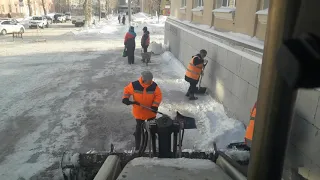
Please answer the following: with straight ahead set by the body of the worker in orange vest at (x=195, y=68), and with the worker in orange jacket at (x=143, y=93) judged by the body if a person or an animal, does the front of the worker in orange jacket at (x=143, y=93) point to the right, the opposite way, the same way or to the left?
to the right

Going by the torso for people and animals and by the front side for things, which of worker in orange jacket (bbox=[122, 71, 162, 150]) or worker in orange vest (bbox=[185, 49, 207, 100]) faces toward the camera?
worker in orange jacket (bbox=[122, 71, 162, 150])

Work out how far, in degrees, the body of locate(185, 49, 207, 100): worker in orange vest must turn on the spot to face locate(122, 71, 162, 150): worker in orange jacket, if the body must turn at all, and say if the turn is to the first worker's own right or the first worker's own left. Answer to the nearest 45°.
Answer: approximately 90° to the first worker's own right

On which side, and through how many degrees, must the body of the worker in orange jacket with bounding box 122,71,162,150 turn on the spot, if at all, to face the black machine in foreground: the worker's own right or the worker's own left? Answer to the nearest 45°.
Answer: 0° — they already face it

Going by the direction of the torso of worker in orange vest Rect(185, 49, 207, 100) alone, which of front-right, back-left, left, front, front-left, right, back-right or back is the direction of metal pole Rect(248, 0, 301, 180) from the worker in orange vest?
right

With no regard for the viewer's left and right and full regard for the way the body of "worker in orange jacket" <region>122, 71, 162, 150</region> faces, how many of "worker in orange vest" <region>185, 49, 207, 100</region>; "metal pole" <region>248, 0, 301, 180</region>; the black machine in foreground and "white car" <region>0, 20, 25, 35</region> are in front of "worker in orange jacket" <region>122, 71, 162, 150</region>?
2

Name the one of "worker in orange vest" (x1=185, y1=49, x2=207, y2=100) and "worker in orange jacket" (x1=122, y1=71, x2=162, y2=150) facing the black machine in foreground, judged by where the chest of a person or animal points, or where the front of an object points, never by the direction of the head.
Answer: "worker in orange jacket" (x1=122, y1=71, x2=162, y2=150)

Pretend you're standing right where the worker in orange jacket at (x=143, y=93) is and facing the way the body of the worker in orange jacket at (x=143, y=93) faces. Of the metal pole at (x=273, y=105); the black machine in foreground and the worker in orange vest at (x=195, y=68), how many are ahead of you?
2

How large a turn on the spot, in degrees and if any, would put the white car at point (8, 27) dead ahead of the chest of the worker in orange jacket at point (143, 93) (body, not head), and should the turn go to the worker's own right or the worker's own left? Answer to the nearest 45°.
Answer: approximately 135° to the worker's own right

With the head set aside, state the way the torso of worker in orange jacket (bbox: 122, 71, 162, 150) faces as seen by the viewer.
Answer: toward the camera

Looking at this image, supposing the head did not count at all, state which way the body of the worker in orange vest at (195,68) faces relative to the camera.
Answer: to the viewer's right
